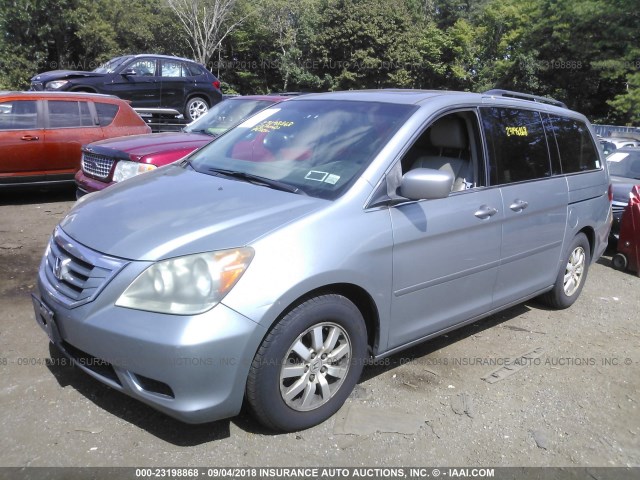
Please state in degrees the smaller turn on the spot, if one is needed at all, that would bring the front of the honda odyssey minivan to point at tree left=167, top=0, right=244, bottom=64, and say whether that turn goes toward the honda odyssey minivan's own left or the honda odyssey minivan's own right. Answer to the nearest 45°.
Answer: approximately 135° to the honda odyssey minivan's own right

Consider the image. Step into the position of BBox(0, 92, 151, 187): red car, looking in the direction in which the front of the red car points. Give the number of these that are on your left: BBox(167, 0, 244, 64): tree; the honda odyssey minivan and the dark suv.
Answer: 1

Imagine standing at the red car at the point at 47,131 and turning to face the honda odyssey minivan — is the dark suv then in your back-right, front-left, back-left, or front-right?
back-left

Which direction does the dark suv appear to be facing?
to the viewer's left

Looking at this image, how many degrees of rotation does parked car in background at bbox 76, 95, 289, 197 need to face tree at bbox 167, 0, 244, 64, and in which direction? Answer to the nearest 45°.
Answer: approximately 135° to its right

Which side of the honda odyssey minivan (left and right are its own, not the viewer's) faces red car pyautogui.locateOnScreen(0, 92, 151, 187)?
right

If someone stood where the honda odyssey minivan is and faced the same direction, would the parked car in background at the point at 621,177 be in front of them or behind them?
behind

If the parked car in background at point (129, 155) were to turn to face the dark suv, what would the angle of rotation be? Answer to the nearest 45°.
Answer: approximately 135° to its right

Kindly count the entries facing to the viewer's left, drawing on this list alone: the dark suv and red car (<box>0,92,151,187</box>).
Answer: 2

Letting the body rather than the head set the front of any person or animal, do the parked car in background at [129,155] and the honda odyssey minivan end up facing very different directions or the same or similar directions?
same or similar directions

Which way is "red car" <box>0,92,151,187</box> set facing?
to the viewer's left

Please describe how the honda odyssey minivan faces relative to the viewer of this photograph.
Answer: facing the viewer and to the left of the viewer

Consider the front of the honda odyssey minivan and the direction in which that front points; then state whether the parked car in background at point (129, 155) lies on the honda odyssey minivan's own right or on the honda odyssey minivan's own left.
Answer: on the honda odyssey minivan's own right
